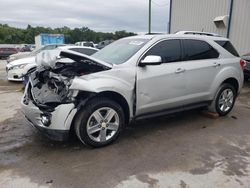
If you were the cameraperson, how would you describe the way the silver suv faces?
facing the viewer and to the left of the viewer

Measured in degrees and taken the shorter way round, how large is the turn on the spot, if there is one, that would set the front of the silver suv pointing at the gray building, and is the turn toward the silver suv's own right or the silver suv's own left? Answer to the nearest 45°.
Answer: approximately 180°
